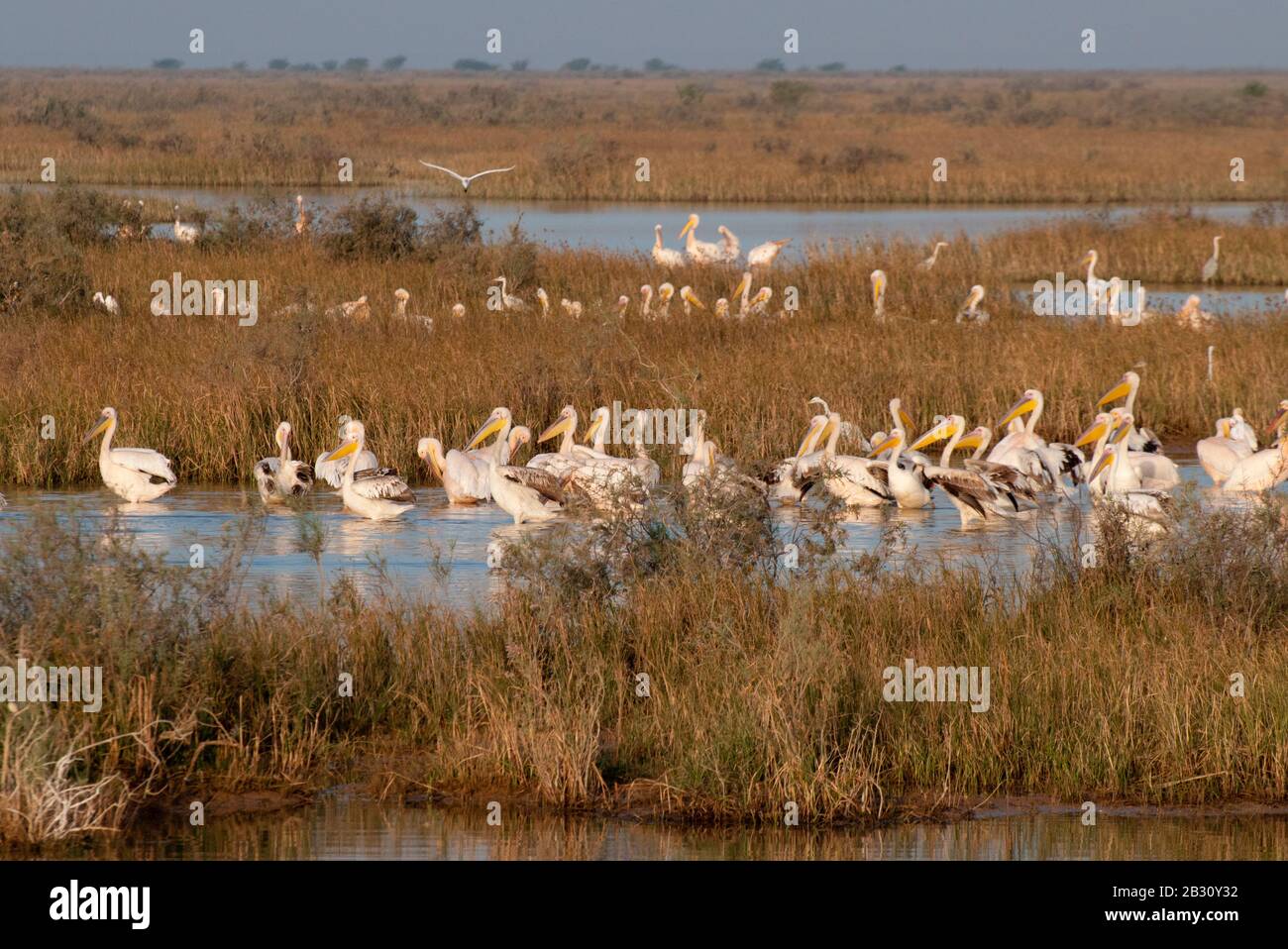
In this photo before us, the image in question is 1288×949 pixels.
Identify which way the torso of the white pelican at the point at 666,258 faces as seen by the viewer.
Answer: to the viewer's left

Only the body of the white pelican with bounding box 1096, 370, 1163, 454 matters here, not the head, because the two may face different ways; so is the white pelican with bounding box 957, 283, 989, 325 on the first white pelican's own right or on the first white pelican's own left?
on the first white pelican's own right

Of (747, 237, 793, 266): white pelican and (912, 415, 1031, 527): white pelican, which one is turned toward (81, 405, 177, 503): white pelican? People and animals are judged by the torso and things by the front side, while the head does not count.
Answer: (912, 415, 1031, 527): white pelican

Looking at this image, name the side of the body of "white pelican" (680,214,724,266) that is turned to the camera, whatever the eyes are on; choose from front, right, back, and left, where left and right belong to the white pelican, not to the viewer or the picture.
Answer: left

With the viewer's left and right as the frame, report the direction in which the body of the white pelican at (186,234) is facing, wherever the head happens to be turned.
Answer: facing to the left of the viewer

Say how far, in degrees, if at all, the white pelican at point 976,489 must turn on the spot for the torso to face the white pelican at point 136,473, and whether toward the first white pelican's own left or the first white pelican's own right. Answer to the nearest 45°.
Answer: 0° — it already faces it

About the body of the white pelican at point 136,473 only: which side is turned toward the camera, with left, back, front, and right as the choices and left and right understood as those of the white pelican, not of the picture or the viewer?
left

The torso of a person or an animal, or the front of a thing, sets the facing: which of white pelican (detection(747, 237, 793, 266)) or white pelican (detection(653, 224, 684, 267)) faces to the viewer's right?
white pelican (detection(747, 237, 793, 266))

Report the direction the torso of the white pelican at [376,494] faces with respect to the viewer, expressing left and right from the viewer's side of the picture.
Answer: facing to the left of the viewer

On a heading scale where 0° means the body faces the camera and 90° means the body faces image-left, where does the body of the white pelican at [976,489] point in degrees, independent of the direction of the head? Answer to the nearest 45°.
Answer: approximately 90°

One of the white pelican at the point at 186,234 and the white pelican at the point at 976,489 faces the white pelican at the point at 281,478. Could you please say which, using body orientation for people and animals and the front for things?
the white pelican at the point at 976,489

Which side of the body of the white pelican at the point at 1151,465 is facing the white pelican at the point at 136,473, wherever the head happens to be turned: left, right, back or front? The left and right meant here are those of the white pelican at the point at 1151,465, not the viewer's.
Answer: front

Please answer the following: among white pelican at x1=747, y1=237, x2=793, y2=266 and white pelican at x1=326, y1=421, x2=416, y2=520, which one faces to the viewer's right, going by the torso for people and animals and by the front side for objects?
white pelican at x1=747, y1=237, x2=793, y2=266

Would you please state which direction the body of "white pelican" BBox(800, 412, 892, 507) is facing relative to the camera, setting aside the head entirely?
to the viewer's left

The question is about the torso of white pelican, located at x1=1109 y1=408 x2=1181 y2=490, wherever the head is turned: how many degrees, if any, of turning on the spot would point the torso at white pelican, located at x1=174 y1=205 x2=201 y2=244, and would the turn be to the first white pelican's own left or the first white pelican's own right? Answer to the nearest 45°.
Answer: approximately 45° to the first white pelican's own right

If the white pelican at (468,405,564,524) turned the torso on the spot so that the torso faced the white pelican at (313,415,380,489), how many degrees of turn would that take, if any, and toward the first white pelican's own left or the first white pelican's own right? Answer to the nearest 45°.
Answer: approximately 45° to the first white pelican's own right

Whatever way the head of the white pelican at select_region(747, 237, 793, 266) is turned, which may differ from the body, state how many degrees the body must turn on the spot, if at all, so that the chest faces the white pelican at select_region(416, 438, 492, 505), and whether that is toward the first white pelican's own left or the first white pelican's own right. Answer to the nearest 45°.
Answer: approximately 90° to the first white pelican's own right
